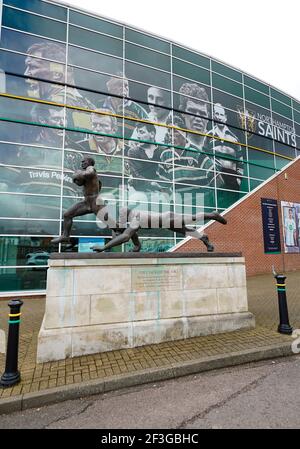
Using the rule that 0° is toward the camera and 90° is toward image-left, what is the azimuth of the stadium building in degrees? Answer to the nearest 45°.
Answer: approximately 315°

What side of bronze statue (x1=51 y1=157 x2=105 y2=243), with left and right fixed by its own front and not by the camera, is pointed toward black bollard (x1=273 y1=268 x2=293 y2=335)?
back

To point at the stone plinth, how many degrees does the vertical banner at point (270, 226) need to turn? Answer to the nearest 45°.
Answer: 0° — it already faces it

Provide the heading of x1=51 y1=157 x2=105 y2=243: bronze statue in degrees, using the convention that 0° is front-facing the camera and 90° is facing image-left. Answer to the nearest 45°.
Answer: approximately 90°

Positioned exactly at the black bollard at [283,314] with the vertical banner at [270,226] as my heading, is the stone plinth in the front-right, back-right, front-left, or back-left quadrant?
back-left

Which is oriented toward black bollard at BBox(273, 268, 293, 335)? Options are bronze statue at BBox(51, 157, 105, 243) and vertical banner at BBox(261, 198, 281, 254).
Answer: the vertical banner

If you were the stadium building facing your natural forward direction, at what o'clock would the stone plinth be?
The stone plinth is roughly at 1 o'clock from the stadium building.

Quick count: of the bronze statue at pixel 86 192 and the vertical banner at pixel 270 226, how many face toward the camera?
1

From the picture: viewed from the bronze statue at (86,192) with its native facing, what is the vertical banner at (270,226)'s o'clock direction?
The vertical banner is roughly at 5 o'clock from the bronze statue.

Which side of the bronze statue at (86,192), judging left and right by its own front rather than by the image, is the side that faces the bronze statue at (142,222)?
back
